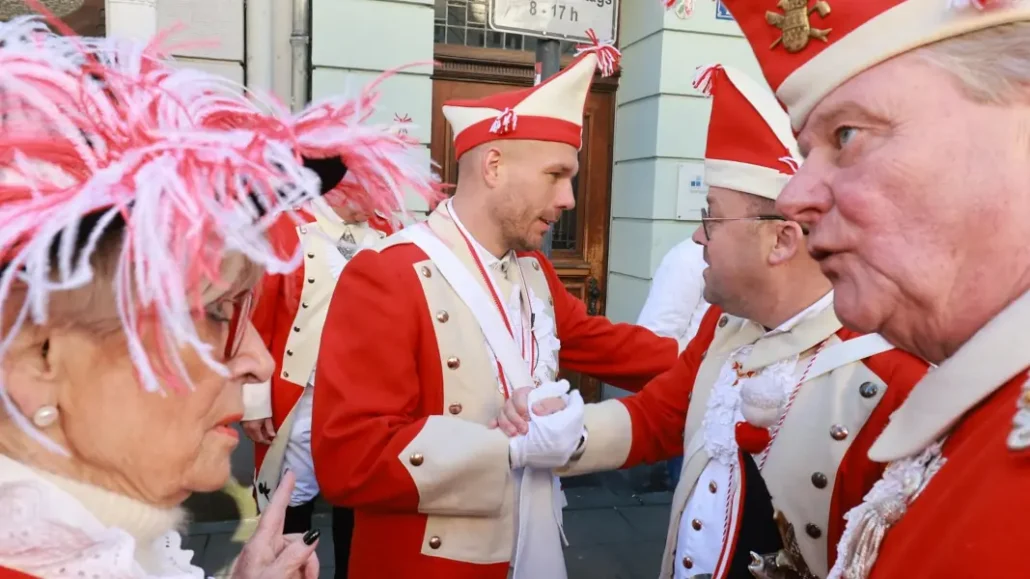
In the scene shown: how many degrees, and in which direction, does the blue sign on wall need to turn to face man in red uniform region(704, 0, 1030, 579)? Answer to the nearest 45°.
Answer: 0° — it already faces them

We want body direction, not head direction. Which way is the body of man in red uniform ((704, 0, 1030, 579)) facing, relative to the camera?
to the viewer's left

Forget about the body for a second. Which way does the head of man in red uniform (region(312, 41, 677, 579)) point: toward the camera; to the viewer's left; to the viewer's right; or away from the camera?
to the viewer's right

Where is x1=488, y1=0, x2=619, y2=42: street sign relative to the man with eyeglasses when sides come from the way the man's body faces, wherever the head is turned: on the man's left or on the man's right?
on the man's right

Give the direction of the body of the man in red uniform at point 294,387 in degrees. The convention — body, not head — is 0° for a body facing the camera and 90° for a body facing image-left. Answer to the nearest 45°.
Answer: approximately 315°

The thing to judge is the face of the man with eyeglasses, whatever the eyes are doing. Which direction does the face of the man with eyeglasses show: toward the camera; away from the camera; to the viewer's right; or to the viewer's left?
to the viewer's left

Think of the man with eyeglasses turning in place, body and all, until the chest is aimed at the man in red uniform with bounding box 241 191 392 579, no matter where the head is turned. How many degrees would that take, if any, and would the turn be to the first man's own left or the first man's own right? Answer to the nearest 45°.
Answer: approximately 90° to the first man's own right

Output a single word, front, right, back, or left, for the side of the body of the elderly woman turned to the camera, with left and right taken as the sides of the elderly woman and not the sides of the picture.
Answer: right

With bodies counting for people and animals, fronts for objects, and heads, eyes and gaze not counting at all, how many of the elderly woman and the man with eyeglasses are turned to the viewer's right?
1
